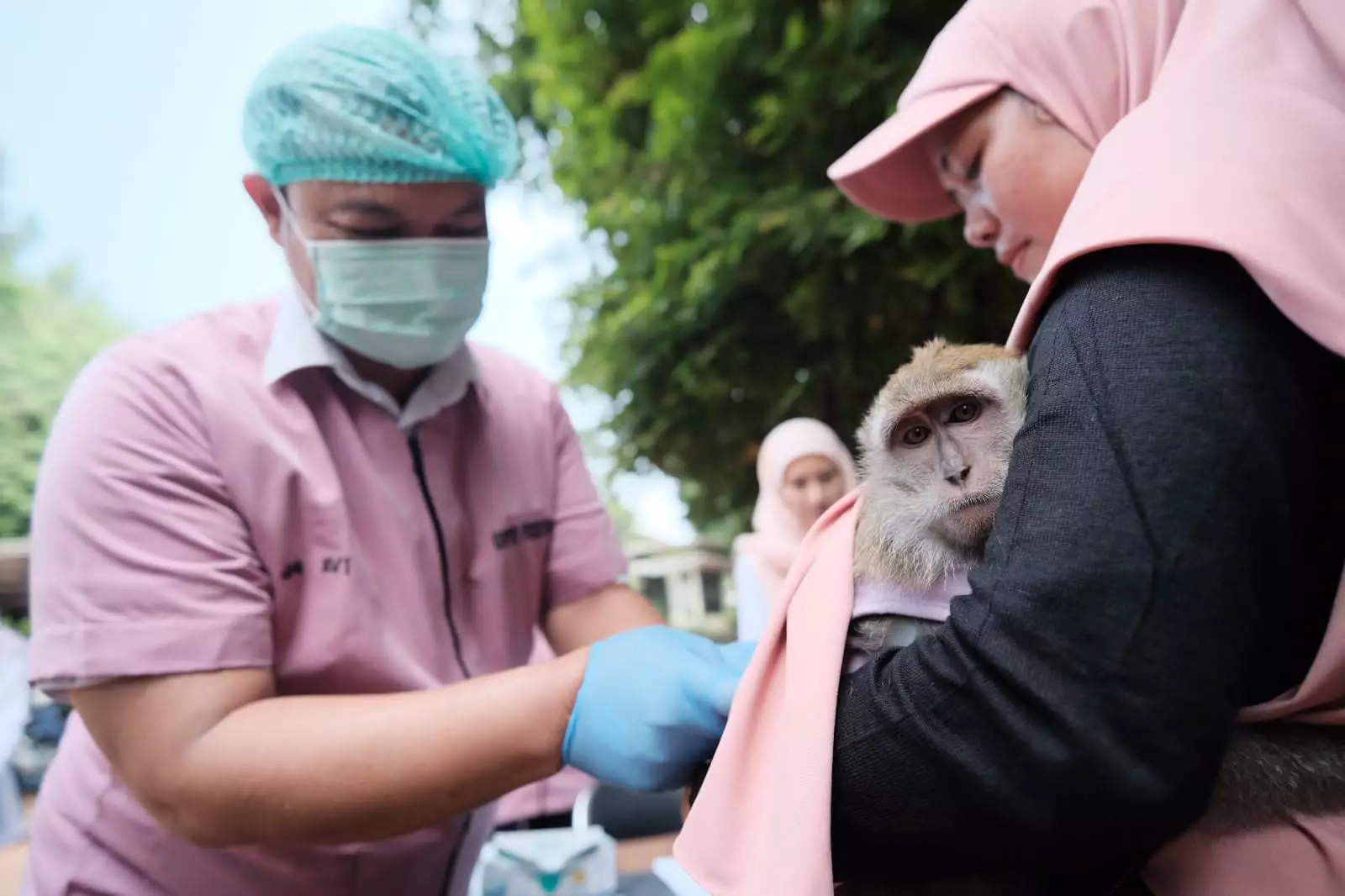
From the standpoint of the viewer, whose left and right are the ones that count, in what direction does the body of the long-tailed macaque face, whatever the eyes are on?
facing the viewer and to the right of the viewer

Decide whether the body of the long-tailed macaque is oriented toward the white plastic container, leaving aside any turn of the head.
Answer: no

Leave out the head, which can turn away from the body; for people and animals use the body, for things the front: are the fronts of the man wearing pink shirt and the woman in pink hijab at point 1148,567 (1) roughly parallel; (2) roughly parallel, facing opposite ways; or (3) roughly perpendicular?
roughly parallel, facing opposite ways

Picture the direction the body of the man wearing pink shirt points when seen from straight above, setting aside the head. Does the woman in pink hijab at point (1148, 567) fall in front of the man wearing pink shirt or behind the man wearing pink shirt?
in front

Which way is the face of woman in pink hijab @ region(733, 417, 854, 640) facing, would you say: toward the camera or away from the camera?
toward the camera

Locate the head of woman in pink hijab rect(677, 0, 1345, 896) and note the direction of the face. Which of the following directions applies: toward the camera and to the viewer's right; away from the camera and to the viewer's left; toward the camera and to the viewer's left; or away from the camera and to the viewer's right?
toward the camera and to the viewer's left

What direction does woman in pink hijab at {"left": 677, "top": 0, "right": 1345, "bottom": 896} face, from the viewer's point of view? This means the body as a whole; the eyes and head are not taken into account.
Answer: to the viewer's left

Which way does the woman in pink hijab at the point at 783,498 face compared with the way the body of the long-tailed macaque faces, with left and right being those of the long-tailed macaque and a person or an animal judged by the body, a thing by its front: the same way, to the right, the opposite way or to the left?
the same way

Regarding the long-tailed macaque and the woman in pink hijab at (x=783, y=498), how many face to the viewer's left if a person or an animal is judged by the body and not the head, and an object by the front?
0

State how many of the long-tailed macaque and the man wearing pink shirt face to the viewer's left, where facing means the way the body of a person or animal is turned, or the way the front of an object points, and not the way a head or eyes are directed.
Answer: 0

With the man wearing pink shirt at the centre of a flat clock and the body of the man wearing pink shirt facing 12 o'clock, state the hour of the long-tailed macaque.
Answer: The long-tailed macaque is roughly at 12 o'clock from the man wearing pink shirt.

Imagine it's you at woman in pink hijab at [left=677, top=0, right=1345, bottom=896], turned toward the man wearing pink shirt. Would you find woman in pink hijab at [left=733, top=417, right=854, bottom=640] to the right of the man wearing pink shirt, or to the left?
right

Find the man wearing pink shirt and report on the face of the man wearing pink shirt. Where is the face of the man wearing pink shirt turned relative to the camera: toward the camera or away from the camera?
toward the camera

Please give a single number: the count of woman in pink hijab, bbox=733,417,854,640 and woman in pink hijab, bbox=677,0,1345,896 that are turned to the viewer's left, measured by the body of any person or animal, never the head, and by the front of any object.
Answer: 1
